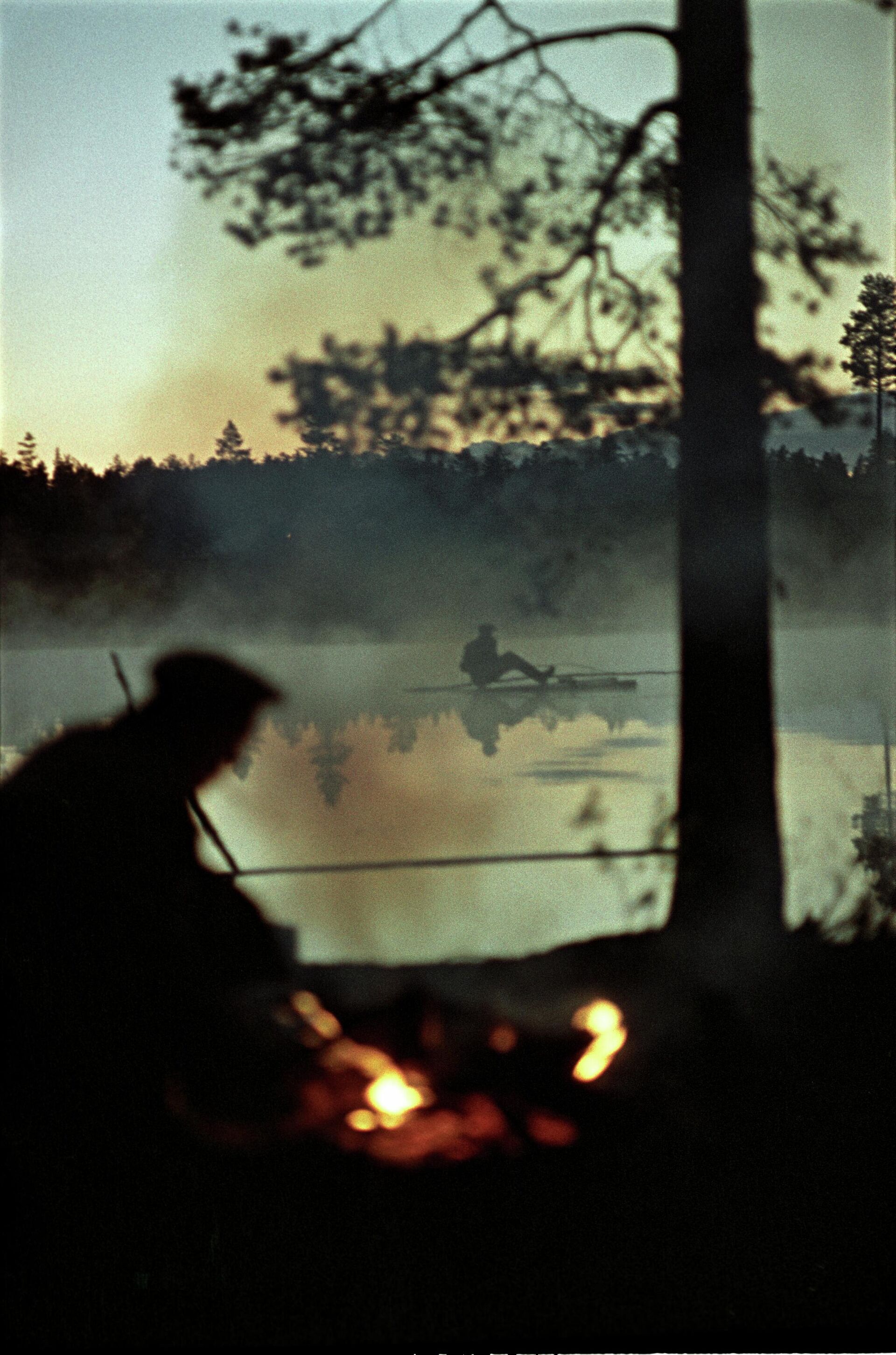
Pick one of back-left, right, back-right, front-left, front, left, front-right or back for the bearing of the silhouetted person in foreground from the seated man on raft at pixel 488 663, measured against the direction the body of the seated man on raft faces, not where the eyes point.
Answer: right

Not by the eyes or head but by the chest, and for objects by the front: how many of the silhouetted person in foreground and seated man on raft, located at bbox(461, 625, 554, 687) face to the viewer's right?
2

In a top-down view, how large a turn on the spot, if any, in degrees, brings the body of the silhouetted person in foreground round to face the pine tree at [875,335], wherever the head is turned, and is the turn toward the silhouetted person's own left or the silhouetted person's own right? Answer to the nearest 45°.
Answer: approximately 45° to the silhouetted person's own left

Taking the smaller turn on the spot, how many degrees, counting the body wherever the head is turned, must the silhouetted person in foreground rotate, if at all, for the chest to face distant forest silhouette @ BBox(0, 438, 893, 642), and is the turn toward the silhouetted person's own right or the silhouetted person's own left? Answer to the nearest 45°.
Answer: approximately 90° to the silhouetted person's own left

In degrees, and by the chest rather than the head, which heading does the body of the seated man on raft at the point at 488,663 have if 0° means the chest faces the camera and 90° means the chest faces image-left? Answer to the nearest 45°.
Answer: approximately 270°

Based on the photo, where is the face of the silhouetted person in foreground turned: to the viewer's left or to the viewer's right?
to the viewer's right

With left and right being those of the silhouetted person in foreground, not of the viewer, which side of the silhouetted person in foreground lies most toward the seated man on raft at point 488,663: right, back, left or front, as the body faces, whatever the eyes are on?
left

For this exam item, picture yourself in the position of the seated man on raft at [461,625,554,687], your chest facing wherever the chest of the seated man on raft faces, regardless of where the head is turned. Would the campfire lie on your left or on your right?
on your right

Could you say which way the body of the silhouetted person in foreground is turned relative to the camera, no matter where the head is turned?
to the viewer's right
